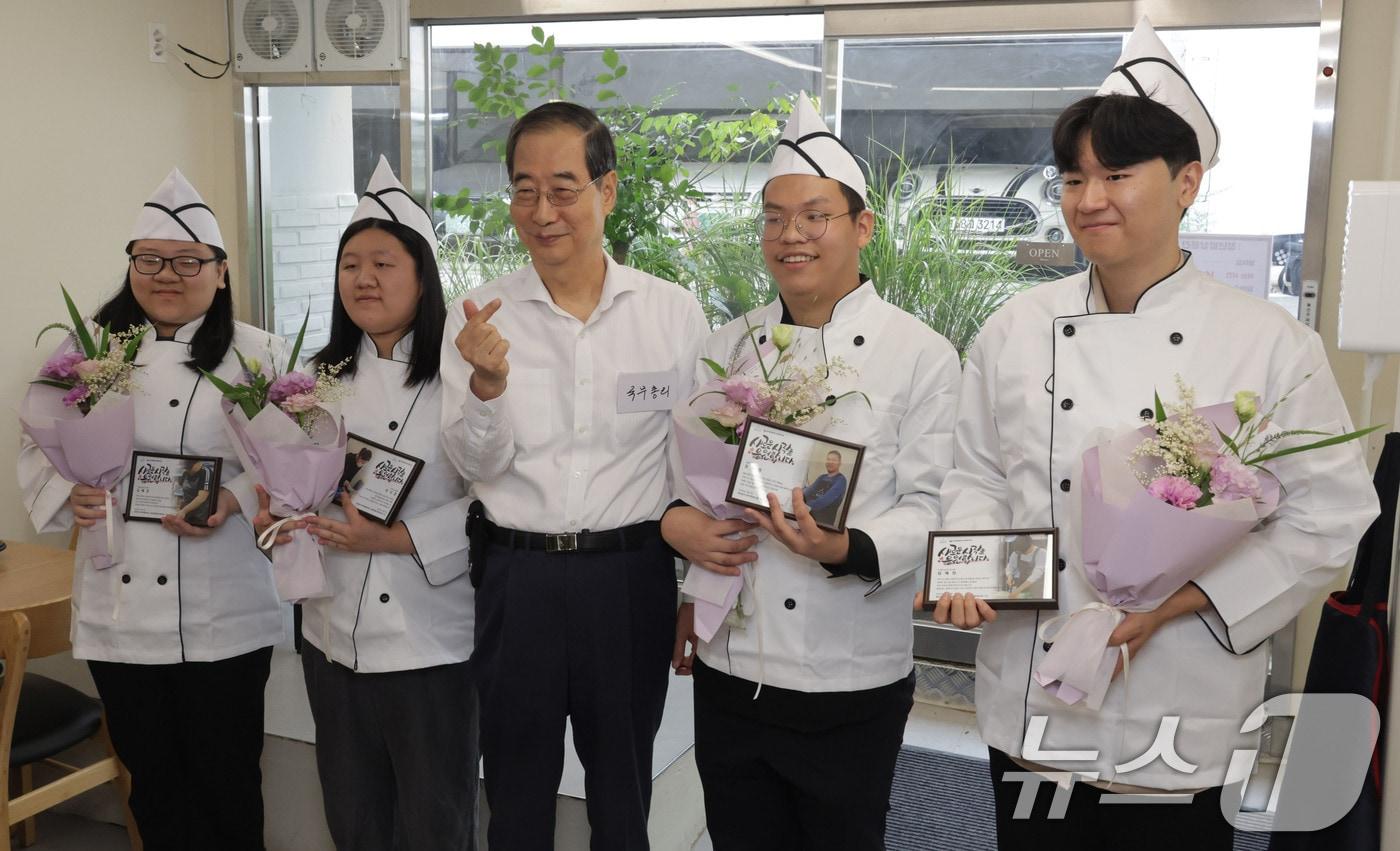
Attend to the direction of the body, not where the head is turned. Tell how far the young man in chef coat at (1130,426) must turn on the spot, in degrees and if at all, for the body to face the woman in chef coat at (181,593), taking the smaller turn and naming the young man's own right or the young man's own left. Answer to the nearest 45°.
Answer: approximately 45° to the young man's own right

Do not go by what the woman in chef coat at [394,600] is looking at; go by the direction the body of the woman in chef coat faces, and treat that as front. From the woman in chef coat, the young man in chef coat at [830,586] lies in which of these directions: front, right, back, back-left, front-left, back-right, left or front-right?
left

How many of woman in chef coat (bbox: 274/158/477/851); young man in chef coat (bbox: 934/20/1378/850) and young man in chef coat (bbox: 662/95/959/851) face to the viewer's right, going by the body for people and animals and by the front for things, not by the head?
0

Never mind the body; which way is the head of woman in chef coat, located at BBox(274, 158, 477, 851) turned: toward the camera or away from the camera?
toward the camera

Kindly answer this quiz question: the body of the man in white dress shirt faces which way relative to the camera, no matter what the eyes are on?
toward the camera

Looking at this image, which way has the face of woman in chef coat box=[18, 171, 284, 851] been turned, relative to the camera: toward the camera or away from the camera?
toward the camera

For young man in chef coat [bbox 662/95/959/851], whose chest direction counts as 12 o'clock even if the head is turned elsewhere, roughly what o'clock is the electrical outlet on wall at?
The electrical outlet on wall is roughly at 3 o'clock from the young man in chef coat.

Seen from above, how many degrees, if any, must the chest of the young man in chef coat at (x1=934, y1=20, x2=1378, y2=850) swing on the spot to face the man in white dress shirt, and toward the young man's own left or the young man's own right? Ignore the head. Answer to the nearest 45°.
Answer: approximately 45° to the young man's own right

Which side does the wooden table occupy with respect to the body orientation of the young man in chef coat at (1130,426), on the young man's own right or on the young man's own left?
on the young man's own right

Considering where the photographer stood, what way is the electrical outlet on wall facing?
facing the viewer and to the right of the viewer

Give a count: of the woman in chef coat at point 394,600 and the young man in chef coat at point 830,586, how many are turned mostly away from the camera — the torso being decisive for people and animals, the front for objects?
0

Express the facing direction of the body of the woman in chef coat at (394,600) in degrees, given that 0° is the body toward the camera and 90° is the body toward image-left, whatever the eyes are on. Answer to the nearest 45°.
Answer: approximately 45°

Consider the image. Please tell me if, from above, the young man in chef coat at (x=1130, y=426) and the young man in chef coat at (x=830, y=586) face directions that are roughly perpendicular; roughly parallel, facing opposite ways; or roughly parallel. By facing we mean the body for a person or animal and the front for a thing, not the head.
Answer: roughly parallel
